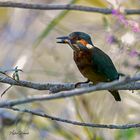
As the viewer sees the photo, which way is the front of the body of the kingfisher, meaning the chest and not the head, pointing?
to the viewer's left
